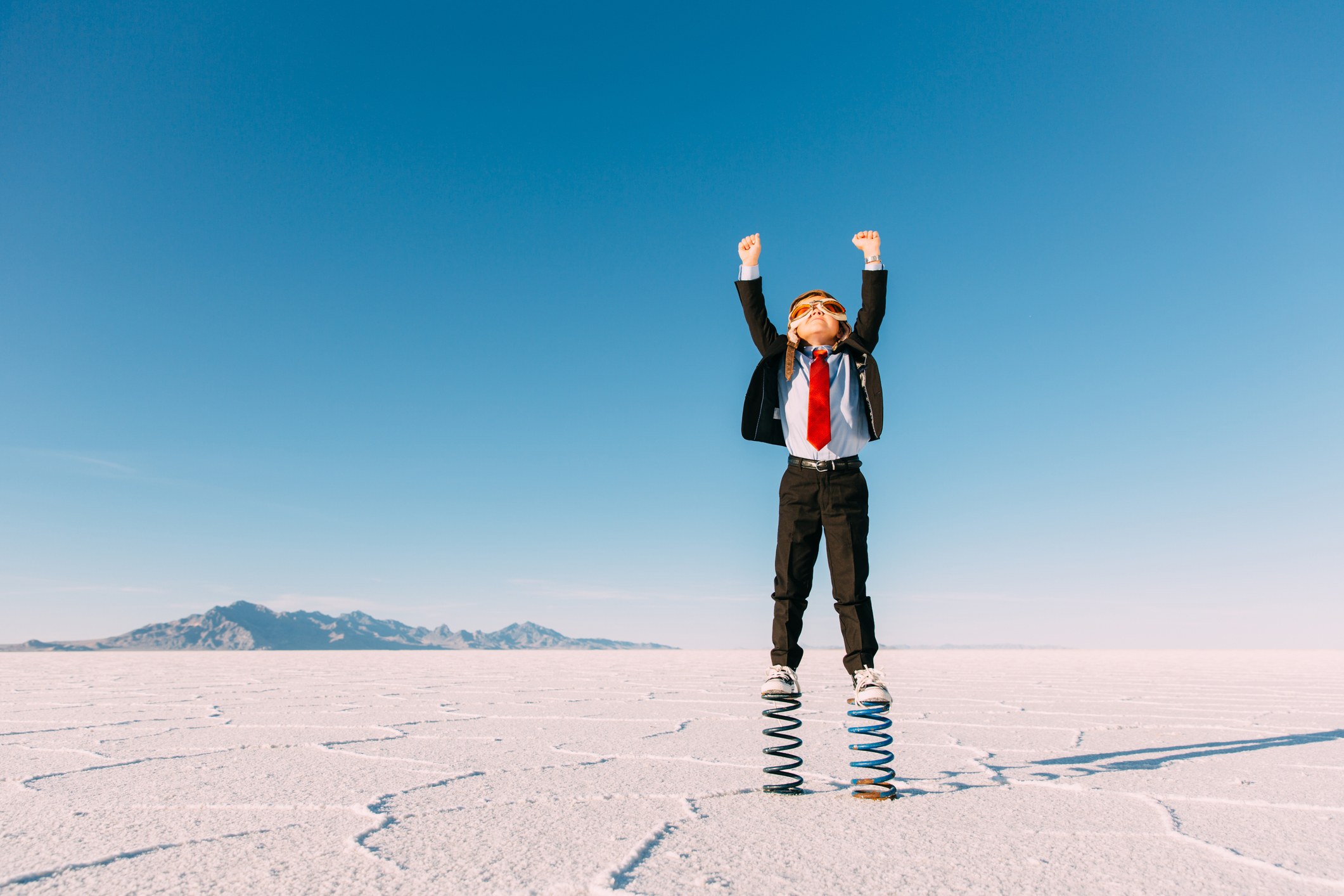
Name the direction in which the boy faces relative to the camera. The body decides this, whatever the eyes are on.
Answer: toward the camera

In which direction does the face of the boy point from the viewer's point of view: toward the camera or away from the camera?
toward the camera
